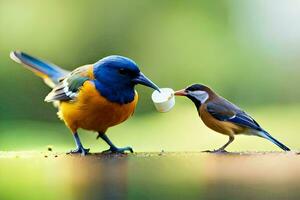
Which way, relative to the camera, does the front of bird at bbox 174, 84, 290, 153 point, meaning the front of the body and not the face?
to the viewer's left

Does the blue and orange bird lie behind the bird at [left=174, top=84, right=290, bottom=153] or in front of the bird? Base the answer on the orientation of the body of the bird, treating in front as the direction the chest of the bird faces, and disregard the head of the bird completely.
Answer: in front
